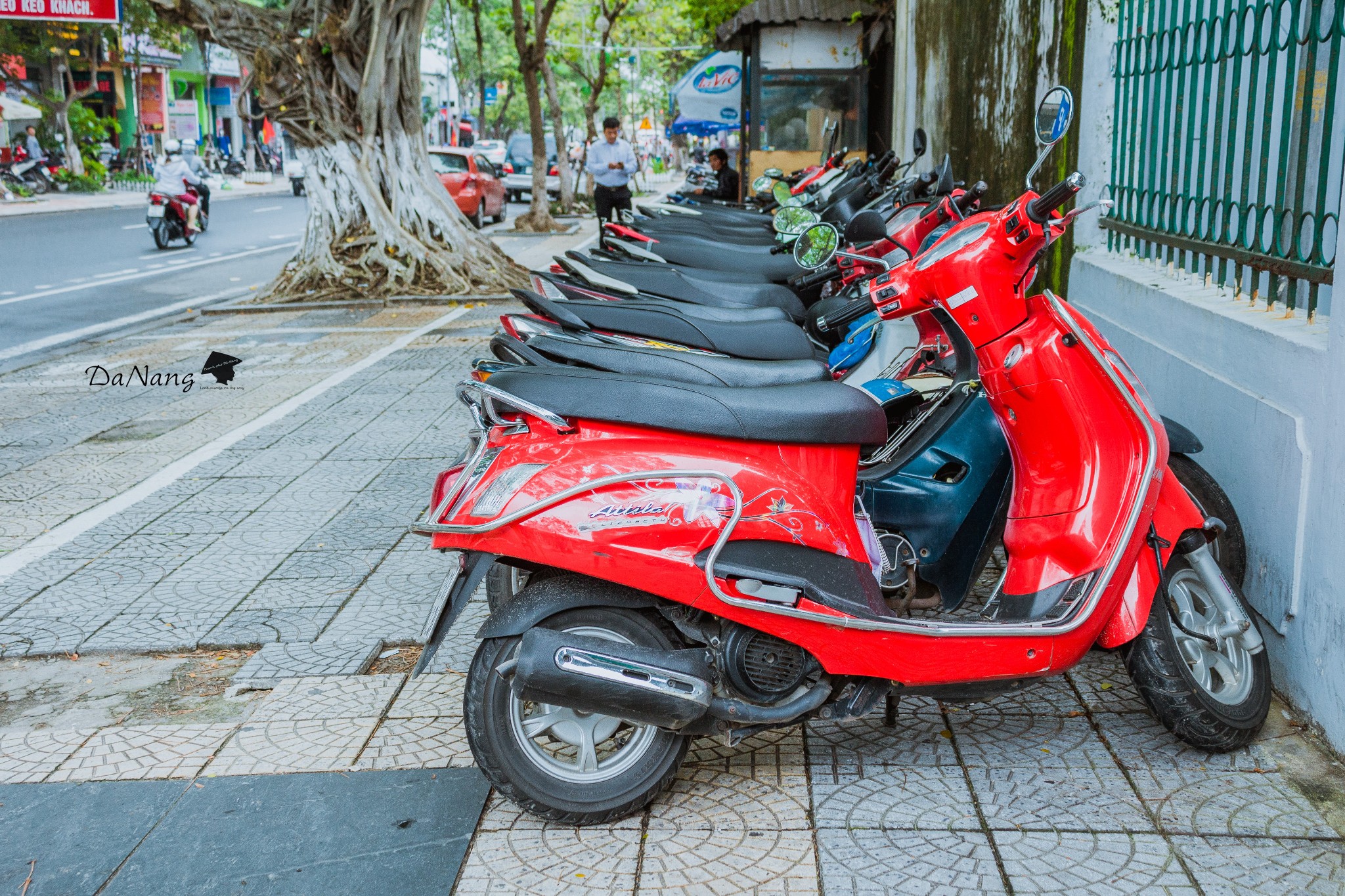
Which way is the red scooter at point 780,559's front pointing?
to the viewer's right

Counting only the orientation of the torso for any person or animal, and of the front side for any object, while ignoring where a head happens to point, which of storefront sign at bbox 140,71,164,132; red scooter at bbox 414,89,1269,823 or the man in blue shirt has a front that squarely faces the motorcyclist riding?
the storefront sign

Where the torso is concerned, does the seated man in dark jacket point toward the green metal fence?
no

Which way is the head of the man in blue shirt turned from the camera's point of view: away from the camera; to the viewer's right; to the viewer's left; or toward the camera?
toward the camera

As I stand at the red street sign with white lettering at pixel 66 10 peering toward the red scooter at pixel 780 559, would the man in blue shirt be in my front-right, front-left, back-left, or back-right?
front-left

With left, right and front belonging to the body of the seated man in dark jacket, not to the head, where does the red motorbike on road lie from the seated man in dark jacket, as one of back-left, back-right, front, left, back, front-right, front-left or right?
front

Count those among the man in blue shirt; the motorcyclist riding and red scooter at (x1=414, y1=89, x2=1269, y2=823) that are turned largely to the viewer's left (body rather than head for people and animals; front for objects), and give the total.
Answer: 0

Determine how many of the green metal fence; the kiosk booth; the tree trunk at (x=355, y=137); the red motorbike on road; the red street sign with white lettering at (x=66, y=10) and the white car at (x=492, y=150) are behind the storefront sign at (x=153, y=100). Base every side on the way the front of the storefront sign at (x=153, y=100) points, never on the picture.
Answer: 0

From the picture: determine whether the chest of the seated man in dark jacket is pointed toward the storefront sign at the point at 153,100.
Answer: no

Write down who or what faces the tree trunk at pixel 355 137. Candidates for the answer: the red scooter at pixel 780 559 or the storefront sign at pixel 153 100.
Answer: the storefront sign

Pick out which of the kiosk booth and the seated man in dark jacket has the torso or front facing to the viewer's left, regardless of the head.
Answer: the seated man in dark jacket

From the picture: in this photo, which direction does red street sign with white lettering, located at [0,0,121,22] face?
toward the camera

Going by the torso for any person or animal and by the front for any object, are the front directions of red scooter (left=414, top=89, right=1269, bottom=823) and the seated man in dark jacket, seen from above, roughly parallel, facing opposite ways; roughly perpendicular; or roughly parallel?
roughly parallel, facing opposite ways

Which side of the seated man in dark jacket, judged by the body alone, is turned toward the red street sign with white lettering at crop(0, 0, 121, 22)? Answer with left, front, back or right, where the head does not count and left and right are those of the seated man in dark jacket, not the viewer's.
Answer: front

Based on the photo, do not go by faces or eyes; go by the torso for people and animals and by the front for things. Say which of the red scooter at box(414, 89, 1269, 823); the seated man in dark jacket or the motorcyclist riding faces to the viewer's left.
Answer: the seated man in dark jacket
